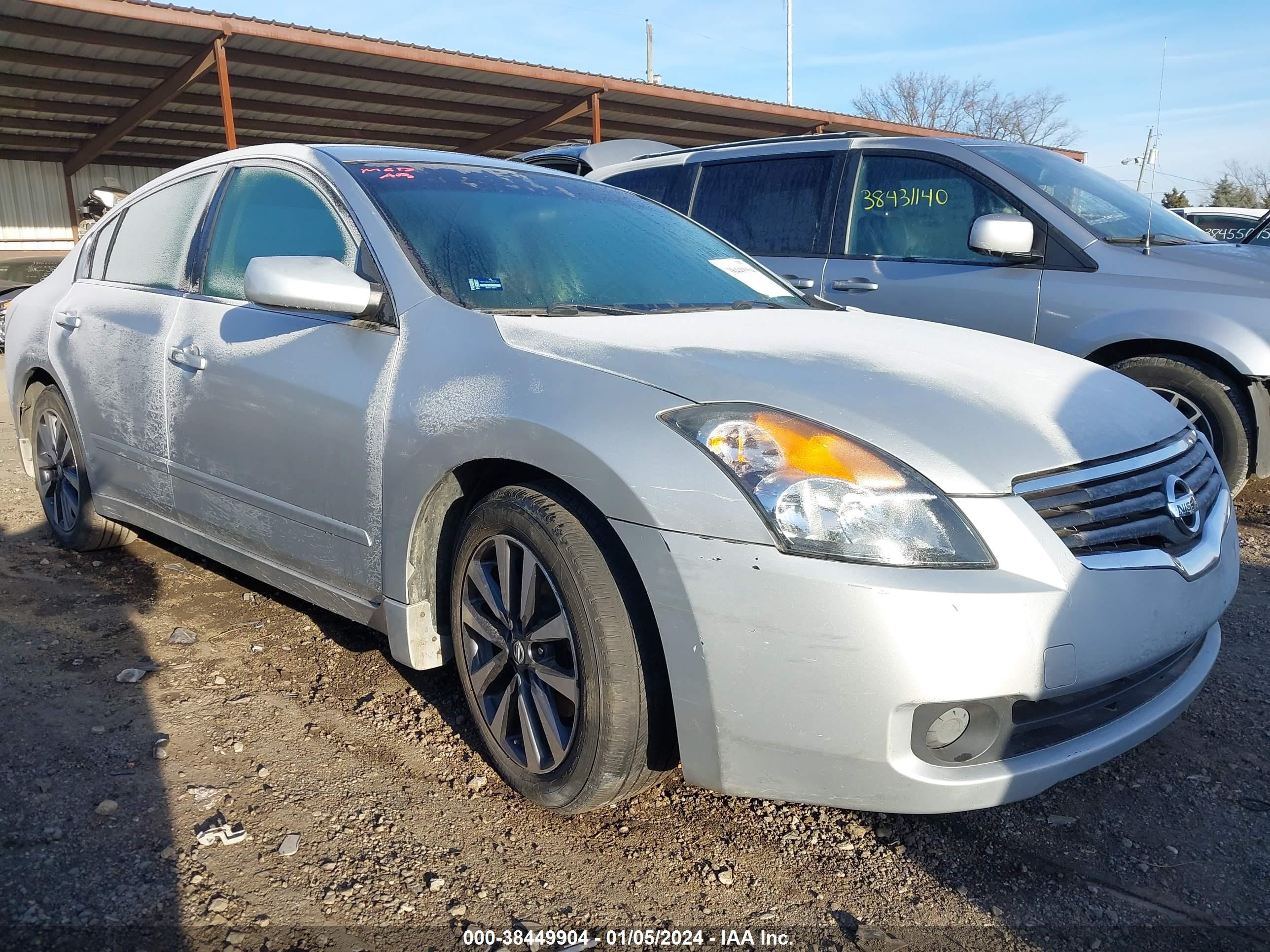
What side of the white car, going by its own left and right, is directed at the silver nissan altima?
right

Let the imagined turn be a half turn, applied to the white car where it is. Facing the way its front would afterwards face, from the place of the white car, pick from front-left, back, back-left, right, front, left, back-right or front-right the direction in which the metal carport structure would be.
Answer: front

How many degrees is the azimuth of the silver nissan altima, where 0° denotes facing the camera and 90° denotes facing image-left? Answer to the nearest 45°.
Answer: approximately 315°

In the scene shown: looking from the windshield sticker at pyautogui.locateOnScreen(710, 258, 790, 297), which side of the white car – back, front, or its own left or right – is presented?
right

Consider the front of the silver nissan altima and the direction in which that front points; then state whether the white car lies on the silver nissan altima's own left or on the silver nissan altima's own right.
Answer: on the silver nissan altima's own left

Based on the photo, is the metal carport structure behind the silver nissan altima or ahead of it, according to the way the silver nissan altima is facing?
behind

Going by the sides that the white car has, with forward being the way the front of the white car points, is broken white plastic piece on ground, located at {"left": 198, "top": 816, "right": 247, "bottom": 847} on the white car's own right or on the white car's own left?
on the white car's own right

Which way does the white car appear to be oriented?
to the viewer's right
